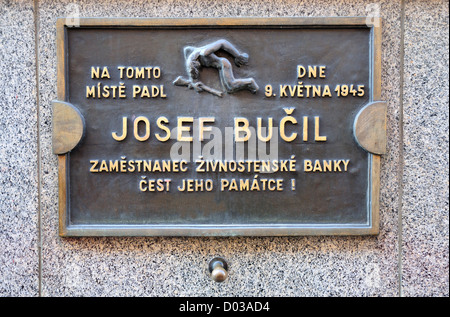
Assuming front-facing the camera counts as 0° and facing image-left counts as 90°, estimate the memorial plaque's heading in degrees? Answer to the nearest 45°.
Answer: approximately 0°
